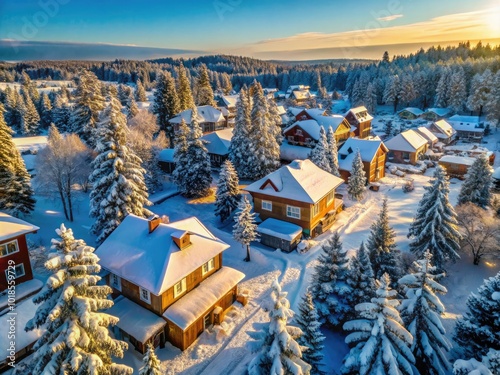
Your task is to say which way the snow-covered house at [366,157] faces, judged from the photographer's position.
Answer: facing the viewer and to the right of the viewer

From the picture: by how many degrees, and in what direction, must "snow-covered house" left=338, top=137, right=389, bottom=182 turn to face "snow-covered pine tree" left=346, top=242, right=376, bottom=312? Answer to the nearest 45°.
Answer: approximately 45° to its right

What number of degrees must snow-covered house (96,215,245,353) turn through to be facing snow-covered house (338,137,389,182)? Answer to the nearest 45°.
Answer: approximately 90° to its left

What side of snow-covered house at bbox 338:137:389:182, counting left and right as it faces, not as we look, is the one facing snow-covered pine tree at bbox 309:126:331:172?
back

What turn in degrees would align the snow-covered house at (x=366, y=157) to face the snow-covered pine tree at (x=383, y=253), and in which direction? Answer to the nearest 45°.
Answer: approximately 45° to its right

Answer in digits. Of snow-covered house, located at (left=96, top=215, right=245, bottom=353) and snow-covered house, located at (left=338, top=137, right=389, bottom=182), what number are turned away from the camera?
0

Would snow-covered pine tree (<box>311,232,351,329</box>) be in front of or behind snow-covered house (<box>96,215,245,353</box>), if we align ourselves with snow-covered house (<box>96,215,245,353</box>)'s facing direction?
in front

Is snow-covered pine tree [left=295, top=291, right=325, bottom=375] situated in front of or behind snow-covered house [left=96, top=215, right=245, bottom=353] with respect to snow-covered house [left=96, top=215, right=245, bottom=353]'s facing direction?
in front

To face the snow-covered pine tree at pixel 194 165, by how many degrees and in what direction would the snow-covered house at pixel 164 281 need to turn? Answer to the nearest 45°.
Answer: approximately 135° to its left

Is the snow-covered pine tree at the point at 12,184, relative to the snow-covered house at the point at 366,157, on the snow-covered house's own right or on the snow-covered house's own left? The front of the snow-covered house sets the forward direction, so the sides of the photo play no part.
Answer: on the snow-covered house's own right
